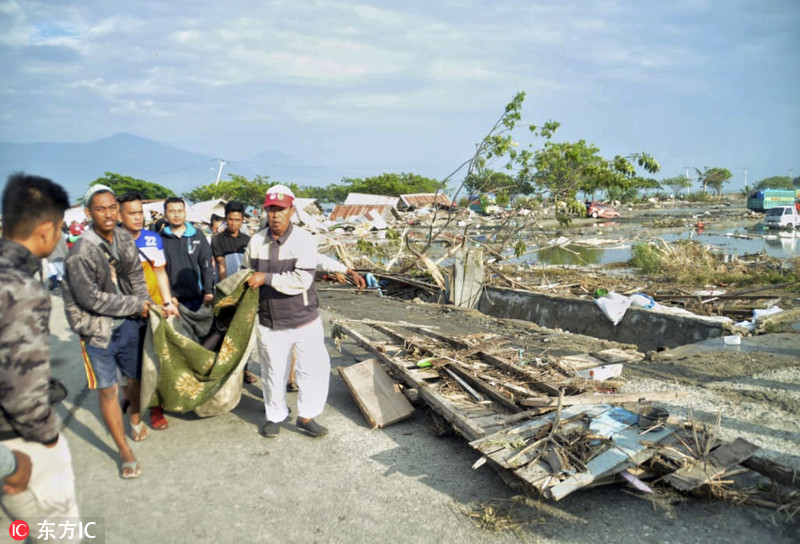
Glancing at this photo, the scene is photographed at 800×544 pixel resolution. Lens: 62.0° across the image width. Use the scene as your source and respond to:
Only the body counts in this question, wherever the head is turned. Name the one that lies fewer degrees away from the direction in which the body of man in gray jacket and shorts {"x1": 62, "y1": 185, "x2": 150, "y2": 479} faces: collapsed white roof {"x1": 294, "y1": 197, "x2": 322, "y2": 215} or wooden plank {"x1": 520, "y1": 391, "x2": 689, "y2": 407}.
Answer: the wooden plank

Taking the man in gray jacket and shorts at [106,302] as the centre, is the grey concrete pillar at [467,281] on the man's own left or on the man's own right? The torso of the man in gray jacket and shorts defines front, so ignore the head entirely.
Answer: on the man's own left

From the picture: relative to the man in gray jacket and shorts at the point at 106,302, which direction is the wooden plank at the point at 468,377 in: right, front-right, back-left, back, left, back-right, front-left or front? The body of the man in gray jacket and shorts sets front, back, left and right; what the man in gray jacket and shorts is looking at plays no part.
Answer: front-left

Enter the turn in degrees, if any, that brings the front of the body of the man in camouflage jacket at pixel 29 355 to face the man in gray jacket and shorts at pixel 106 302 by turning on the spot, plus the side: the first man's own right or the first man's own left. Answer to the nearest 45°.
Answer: approximately 45° to the first man's own left

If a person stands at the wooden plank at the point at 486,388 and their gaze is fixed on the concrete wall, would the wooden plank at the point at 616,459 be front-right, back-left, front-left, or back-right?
back-right

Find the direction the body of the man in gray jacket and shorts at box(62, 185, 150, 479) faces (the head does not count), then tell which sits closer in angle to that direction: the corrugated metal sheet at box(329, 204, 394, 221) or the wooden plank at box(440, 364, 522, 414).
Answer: the wooden plank

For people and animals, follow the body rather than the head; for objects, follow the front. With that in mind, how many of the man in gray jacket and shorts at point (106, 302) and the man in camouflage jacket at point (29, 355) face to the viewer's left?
0

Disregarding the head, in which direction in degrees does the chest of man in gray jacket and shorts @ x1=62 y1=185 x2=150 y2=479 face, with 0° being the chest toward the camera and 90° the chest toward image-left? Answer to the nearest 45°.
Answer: approximately 315°

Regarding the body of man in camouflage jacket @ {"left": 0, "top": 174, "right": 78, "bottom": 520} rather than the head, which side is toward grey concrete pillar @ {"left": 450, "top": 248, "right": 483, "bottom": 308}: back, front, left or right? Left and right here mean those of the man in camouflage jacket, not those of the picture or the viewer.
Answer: front

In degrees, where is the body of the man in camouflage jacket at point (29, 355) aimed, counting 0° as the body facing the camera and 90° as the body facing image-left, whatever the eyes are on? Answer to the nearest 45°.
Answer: approximately 225°
